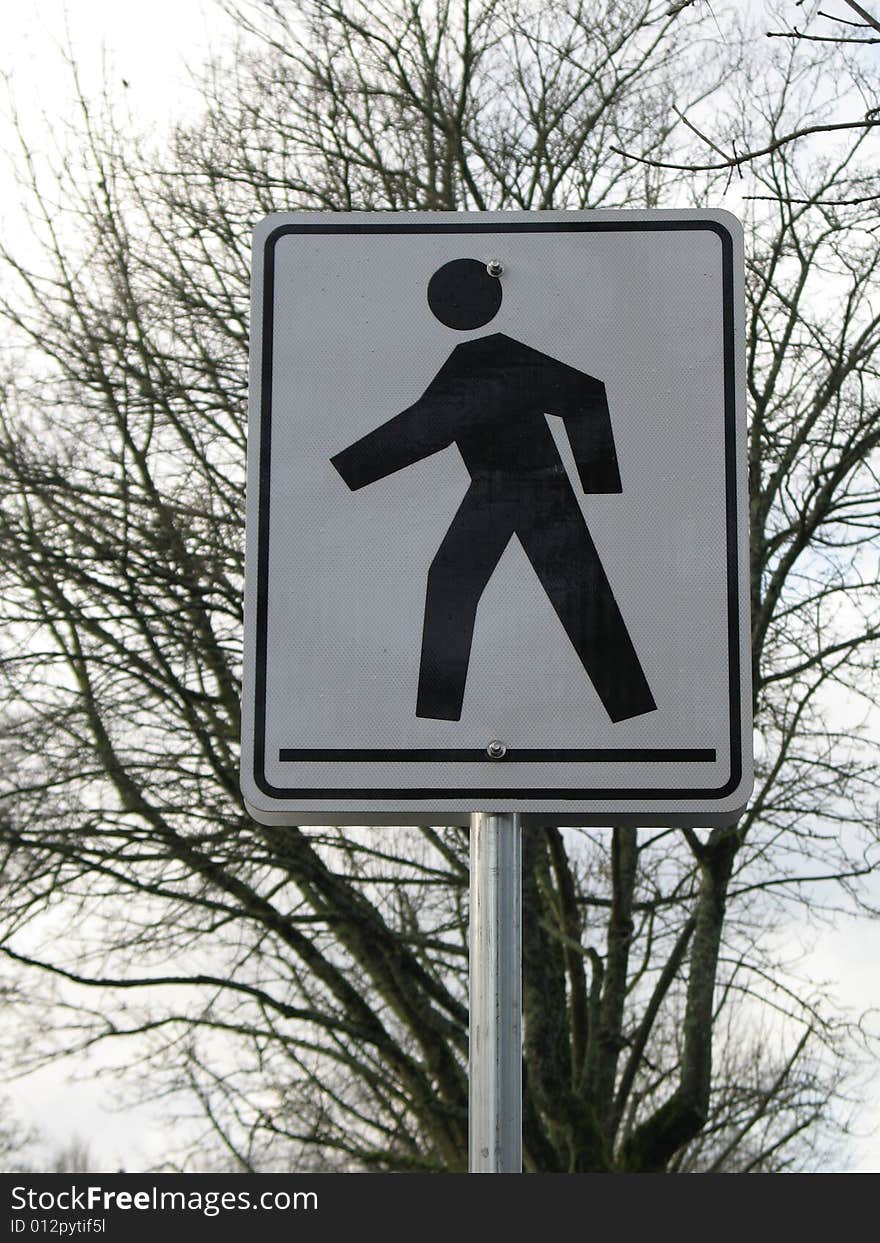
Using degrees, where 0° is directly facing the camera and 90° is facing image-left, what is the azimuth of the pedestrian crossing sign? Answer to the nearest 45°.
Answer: approximately 0°
